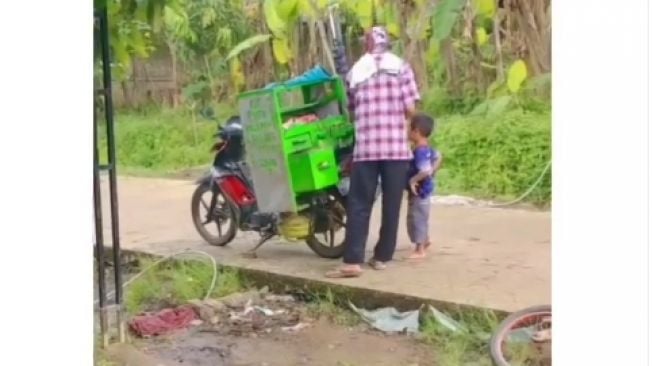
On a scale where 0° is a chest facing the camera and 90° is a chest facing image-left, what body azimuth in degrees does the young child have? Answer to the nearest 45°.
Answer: approximately 90°

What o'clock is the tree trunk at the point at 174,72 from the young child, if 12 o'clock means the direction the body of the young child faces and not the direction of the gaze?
The tree trunk is roughly at 12 o'clock from the young child.
